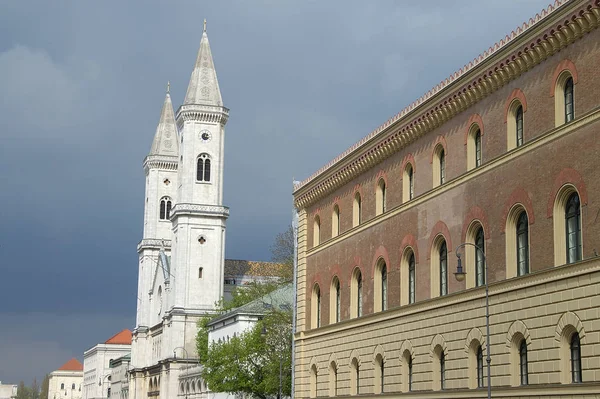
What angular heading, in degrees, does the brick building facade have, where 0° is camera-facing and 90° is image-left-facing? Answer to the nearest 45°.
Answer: approximately 45°
